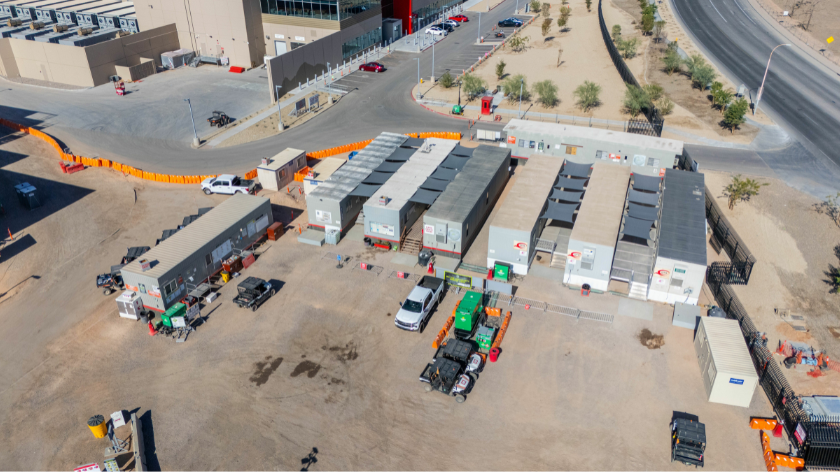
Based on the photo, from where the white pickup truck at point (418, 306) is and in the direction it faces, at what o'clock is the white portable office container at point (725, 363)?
The white portable office container is roughly at 8 o'clock from the white pickup truck.

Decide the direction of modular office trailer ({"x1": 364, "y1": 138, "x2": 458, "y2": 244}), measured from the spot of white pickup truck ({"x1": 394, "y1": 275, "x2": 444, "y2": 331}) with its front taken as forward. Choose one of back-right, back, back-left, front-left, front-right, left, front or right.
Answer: back-right

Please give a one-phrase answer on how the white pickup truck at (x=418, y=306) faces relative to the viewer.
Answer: facing the viewer and to the left of the viewer

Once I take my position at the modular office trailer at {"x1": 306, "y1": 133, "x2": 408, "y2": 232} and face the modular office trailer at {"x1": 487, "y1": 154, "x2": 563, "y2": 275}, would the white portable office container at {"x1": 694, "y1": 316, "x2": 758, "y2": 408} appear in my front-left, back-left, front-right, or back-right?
front-right

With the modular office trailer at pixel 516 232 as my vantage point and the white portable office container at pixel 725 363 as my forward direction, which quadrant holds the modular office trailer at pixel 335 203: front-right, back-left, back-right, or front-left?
back-right

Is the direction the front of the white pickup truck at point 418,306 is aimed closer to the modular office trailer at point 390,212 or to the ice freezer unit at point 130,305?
the ice freezer unit

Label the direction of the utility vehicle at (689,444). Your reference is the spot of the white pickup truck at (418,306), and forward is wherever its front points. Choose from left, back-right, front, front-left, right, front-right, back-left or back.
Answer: left

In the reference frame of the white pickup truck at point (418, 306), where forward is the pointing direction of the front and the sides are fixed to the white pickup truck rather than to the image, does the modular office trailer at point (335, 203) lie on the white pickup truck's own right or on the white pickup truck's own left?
on the white pickup truck's own right

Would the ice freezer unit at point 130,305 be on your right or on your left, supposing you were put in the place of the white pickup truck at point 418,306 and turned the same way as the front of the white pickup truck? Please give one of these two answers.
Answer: on your right

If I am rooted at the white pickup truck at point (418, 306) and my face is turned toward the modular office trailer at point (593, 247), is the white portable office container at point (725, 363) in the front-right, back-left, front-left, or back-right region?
front-right

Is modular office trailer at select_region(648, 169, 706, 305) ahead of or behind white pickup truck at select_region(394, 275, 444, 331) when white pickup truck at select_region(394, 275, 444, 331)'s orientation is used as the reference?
behind

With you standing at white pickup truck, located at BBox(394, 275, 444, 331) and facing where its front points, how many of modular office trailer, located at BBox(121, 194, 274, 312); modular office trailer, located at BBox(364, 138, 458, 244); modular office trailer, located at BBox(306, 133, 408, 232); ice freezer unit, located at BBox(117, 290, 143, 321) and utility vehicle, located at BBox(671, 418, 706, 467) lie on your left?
1

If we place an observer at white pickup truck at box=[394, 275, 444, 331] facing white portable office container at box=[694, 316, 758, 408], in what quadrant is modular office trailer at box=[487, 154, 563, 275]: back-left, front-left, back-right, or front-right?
front-left

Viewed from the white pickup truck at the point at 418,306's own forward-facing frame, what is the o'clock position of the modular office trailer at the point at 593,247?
The modular office trailer is roughly at 7 o'clock from the white pickup truck.

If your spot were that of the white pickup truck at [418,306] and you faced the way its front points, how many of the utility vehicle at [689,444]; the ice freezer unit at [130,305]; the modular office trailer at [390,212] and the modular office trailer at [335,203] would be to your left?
1
